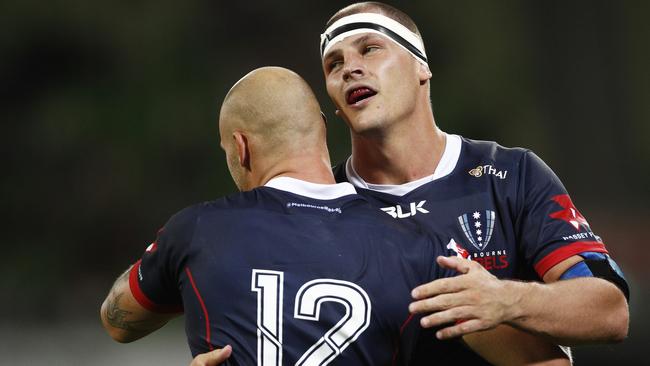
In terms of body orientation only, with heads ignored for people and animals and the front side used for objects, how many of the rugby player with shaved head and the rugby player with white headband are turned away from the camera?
1

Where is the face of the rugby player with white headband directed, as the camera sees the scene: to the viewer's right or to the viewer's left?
to the viewer's left

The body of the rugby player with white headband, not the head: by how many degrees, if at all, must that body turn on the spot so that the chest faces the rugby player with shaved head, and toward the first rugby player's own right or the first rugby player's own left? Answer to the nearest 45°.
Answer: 0° — they already face them

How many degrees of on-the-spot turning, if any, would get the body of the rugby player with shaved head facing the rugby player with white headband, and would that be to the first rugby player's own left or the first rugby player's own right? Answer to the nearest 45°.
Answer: approximately 45° to the first rugby player's own right

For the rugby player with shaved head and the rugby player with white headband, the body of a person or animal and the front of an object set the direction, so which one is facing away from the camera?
the rugby player with shaved head

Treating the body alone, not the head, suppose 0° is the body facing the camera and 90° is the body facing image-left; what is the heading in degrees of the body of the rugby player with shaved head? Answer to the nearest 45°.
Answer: approximately 180°
